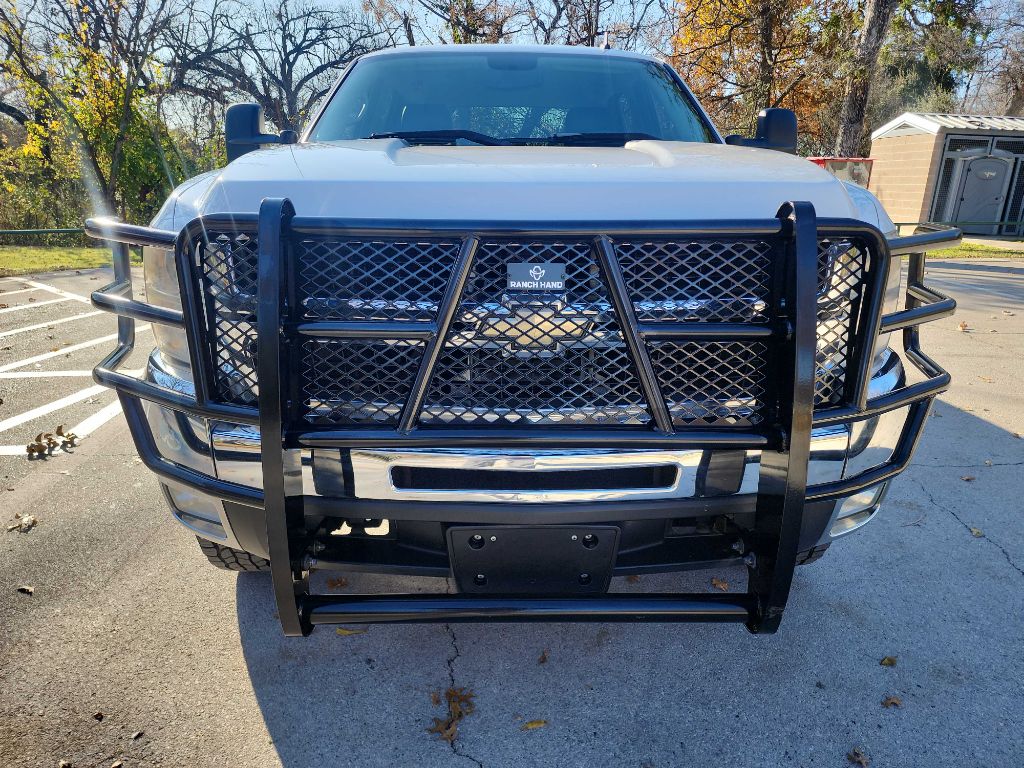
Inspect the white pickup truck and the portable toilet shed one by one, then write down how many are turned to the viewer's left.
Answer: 0

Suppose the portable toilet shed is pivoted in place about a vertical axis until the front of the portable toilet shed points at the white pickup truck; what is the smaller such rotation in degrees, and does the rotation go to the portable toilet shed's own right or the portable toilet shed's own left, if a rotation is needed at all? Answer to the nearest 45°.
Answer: approximately 45° to the portable toilet shed's own right

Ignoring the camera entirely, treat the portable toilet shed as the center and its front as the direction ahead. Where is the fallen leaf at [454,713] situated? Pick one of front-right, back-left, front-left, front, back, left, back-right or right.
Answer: front-right

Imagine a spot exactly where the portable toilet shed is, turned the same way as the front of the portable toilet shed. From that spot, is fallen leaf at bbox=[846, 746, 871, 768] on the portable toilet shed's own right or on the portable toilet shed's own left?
on the portable toilet shed's own right

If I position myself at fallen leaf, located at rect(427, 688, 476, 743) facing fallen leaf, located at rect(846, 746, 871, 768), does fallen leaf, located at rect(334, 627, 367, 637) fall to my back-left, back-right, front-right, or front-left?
back-left

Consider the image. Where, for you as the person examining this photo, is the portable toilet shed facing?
facing the viewer and to the right of the viewer

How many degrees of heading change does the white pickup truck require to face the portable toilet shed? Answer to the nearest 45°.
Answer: approximately 135° to its left

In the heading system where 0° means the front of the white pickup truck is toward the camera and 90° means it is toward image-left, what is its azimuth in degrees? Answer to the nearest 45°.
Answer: approximately 0°
